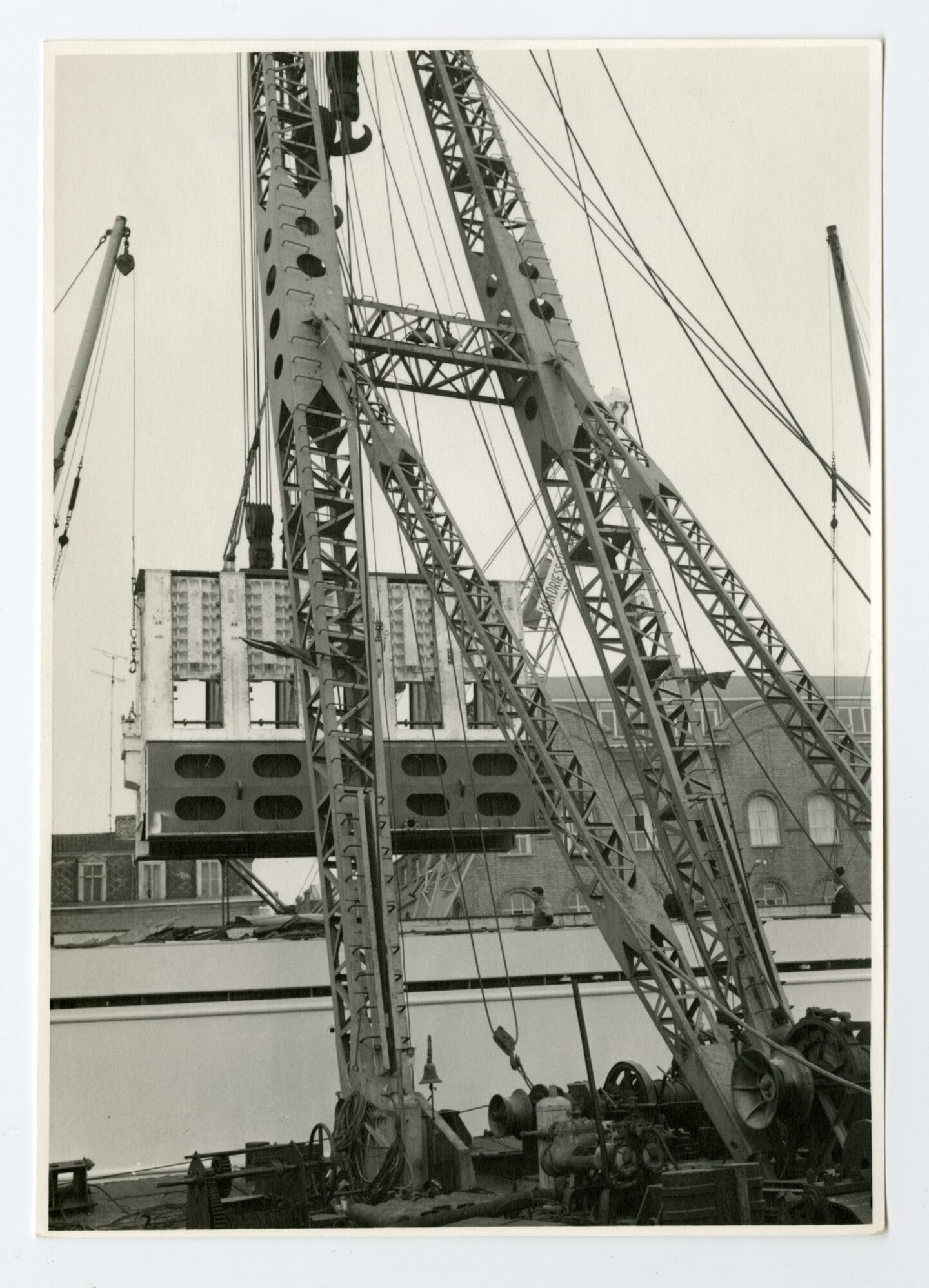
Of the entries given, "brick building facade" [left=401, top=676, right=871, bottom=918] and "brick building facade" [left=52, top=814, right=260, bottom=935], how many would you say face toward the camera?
2

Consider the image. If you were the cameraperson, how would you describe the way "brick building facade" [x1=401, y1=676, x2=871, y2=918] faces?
facing the viewer

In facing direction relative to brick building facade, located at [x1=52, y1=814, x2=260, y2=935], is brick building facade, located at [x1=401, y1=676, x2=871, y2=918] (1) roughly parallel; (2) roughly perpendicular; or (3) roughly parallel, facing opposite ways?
roughly parallel

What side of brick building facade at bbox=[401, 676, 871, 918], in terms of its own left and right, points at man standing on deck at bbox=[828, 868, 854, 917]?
front

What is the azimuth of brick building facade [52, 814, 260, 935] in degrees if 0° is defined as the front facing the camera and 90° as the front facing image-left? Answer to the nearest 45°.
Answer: approximately 0°

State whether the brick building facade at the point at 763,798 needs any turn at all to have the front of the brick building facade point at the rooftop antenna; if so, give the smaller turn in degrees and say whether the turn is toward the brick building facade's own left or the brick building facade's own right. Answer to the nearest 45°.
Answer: approximately 45° to the brick building facade's own right
